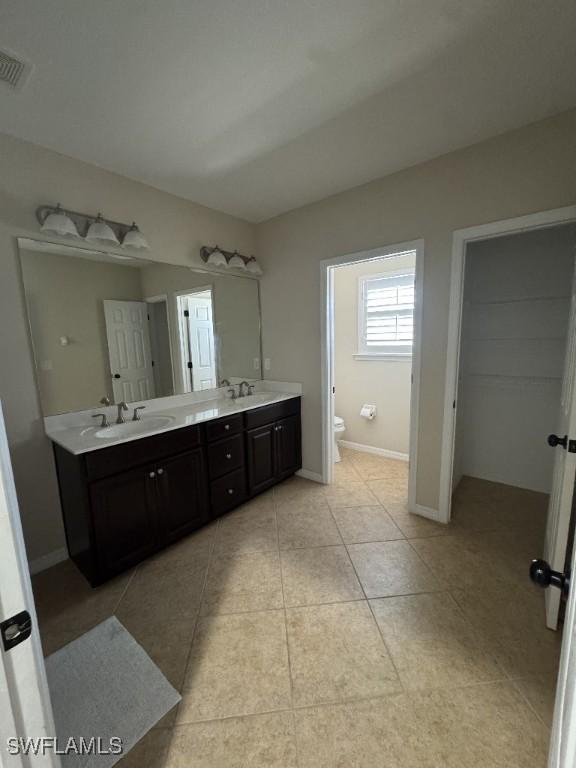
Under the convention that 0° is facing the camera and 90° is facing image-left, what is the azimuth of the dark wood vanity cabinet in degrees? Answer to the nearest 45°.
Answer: approximately 315°

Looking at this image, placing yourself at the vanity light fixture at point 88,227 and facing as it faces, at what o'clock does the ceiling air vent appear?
The ceiling air vent is roughly at 2 o'clock from the vanity light fixture.

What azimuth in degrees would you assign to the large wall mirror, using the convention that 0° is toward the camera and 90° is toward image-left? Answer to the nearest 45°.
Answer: approximately 315°
